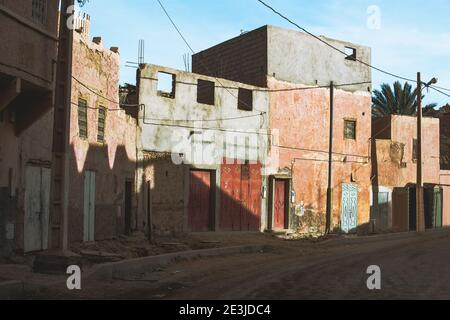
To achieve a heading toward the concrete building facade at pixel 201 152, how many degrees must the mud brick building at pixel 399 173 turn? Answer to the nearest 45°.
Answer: approximately 45° to its right

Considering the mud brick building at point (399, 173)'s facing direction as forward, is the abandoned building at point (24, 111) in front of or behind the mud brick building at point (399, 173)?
in front

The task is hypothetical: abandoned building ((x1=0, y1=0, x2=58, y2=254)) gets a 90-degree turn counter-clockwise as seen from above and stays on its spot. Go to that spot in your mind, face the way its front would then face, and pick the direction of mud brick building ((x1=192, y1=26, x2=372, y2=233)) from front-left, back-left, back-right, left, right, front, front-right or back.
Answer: front

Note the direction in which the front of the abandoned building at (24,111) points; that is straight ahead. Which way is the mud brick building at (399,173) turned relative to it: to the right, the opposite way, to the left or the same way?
to the right

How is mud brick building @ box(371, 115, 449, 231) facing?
toward the camera

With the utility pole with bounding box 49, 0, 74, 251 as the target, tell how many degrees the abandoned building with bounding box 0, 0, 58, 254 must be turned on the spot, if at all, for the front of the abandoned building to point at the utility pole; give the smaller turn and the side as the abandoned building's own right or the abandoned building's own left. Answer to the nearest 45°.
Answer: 0° — it already faces it

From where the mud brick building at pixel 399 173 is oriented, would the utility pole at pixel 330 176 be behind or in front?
in front

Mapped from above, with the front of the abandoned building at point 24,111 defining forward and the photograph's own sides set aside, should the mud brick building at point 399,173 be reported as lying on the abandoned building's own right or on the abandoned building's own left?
on the abandoned building's own left

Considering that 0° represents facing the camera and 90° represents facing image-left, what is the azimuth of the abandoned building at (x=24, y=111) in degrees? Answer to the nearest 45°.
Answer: approximately 315°

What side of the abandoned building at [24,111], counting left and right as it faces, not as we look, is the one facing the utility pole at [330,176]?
left

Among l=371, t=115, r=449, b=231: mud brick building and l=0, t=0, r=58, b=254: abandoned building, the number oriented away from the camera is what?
0

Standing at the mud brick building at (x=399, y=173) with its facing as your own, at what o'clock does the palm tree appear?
The palm tree is roughly at 6 o'clock from the mud brick building.
